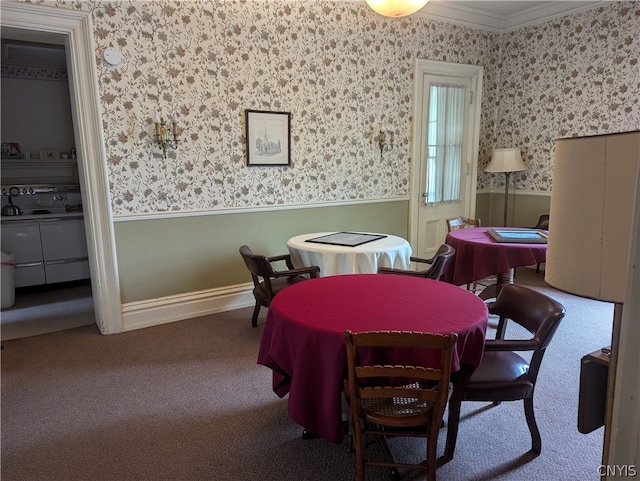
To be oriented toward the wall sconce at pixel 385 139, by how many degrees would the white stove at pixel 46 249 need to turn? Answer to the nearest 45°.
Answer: approximately 45° to its left

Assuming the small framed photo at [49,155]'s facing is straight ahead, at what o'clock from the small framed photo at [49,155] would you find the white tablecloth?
The white tablecloth is roughly at 11 o'clock from the small framed photo.

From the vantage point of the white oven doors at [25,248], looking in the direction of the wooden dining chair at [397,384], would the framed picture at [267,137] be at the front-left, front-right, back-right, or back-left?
front-left

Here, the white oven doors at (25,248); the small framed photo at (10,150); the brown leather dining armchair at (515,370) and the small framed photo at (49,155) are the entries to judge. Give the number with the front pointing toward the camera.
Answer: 3

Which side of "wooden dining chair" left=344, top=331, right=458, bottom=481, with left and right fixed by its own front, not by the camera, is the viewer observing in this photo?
back

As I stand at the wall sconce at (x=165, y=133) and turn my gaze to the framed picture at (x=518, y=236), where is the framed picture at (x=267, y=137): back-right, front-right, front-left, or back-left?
front-left

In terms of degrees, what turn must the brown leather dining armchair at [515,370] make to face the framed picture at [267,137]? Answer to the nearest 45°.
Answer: approximately 45° to its right

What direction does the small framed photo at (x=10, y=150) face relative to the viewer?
toward the camera

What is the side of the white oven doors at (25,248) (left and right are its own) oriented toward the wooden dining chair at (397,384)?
front

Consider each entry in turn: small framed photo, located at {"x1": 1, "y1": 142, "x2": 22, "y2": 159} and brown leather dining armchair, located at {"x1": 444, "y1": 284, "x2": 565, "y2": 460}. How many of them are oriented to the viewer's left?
1

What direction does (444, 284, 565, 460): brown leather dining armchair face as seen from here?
to the viewer's left

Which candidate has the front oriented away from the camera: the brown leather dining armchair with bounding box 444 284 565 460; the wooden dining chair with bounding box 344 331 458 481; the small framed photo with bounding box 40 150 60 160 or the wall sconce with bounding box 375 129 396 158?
the wooden dining chair with bounding box 344 331 458 481

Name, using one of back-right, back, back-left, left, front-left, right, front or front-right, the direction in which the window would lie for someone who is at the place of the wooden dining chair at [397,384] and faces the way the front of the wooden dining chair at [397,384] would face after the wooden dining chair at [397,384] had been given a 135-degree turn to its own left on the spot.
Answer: back-right

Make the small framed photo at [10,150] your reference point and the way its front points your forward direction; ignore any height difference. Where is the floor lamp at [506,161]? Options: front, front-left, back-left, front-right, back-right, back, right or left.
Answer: front-left
